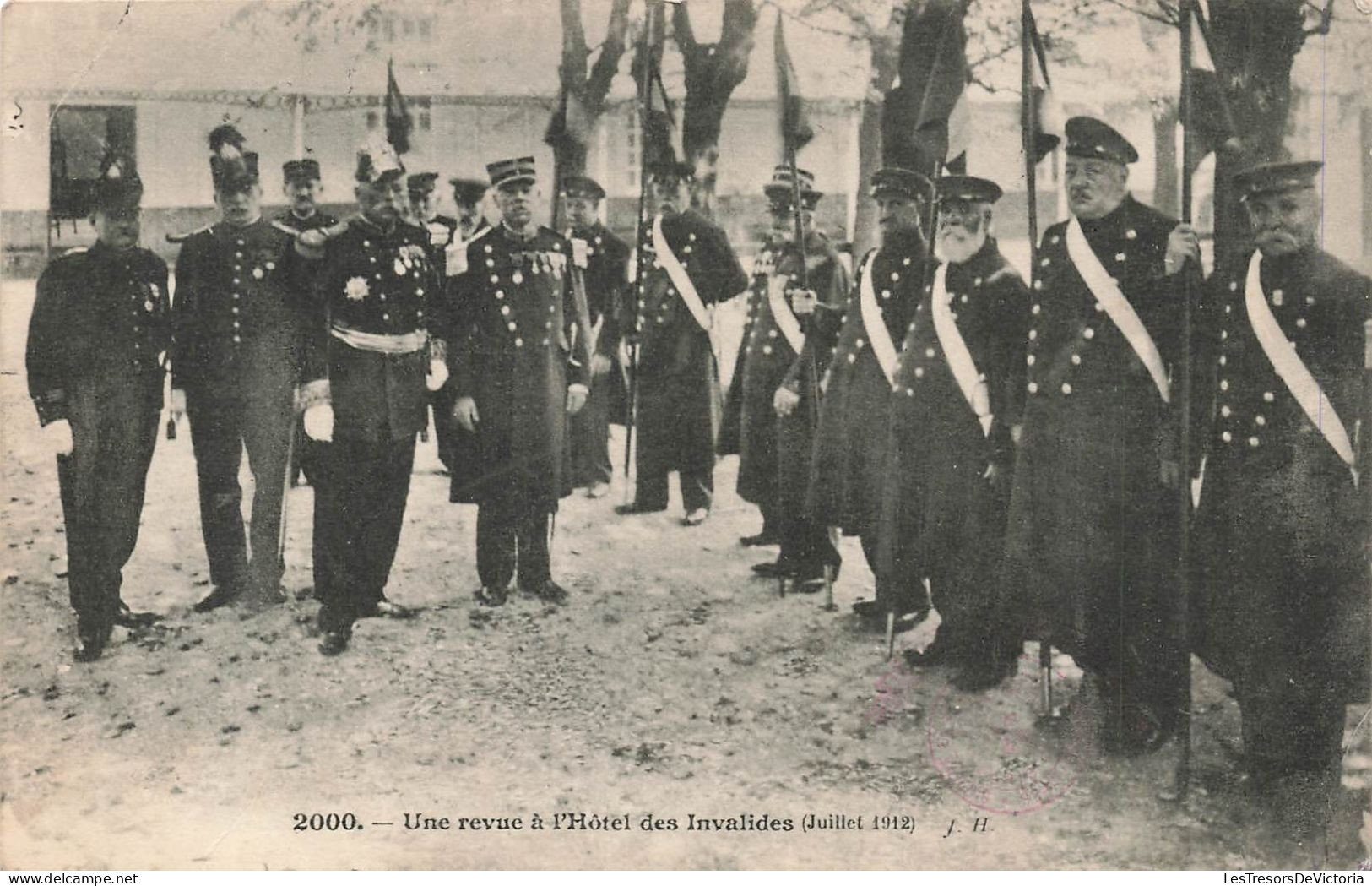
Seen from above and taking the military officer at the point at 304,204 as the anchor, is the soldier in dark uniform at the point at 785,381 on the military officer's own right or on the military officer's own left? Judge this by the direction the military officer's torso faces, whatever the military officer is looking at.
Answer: on the military officer's own left

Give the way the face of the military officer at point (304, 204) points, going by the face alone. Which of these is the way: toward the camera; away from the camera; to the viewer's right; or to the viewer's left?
toward the camera

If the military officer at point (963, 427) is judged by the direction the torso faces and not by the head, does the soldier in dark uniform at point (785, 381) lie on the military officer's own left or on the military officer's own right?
on the military officer's own right

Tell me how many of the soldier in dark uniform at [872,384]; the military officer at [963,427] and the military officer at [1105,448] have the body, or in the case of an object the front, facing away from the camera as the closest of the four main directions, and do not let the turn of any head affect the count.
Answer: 0

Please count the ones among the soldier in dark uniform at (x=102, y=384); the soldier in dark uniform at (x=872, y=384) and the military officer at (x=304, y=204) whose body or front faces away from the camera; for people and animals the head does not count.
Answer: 0

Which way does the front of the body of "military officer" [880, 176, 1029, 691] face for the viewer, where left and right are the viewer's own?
facing the viewer and to the left of the viewer

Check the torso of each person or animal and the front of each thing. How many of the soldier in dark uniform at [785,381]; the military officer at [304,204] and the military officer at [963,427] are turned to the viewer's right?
0

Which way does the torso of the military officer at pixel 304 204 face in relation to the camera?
toward the camera

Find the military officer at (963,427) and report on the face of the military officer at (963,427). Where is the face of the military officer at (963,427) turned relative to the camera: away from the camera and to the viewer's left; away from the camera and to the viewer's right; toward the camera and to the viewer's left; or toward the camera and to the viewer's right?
toward the camera and to the viewer's left

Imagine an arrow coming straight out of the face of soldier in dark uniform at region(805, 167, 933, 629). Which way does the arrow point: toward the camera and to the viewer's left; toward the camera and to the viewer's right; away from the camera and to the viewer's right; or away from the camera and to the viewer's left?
toward the camera and to the viewer's left

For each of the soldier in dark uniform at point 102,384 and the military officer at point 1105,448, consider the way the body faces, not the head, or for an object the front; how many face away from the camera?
0

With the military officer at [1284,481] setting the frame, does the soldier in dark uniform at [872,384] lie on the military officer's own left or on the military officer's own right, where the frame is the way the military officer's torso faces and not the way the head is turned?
on the military officer's own right

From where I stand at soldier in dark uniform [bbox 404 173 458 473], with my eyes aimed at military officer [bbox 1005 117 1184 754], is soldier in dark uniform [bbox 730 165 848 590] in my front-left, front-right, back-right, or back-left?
front-left
